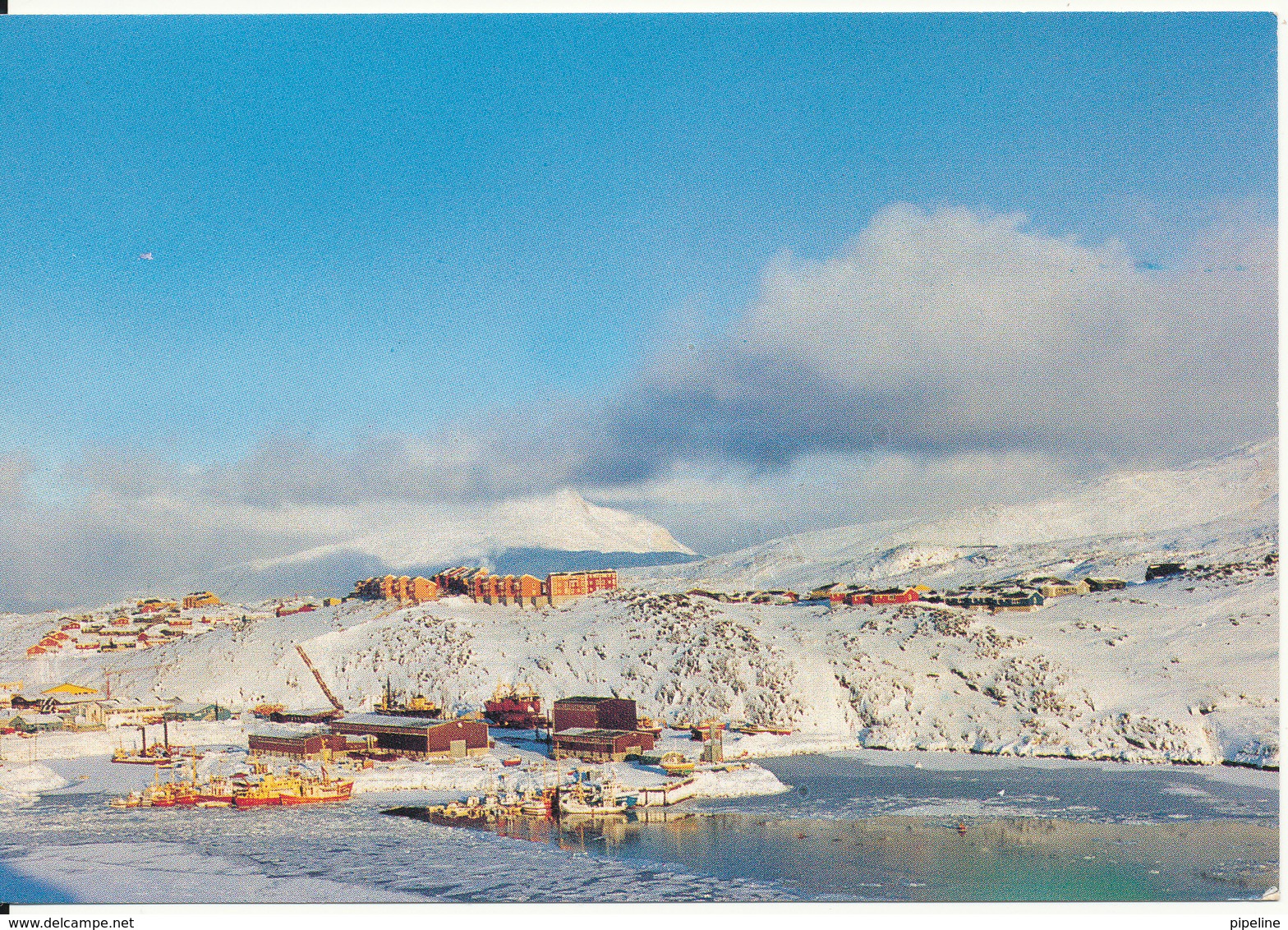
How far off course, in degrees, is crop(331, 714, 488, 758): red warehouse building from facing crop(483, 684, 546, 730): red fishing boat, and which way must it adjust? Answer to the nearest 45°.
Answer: approximately 90° to its left

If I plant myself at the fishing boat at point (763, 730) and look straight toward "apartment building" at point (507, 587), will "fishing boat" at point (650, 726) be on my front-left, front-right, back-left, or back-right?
front-left

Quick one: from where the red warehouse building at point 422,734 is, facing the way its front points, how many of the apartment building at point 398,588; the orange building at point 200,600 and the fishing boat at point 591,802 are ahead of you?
1

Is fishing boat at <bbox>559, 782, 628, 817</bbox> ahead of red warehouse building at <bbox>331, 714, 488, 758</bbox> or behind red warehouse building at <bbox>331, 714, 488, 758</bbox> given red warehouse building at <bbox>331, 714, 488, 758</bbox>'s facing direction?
ahead

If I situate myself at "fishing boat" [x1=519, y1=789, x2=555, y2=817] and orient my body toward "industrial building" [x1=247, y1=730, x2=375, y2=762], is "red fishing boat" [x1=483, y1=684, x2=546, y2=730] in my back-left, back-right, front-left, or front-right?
front-right

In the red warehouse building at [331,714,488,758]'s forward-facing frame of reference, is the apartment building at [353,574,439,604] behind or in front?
behind
